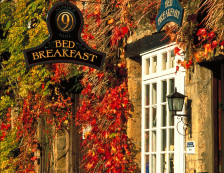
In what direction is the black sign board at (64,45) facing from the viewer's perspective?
toward the camera

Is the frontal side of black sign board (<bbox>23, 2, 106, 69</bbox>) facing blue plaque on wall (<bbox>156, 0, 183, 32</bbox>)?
no

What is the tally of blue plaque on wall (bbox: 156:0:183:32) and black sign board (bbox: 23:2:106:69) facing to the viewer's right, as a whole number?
0

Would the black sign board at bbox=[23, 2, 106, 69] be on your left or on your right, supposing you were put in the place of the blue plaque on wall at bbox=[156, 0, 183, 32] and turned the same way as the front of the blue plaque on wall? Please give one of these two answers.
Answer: on your right

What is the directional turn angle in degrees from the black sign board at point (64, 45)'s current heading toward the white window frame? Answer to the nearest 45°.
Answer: approximately 90° to its left

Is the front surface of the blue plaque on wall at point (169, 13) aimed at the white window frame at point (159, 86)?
no

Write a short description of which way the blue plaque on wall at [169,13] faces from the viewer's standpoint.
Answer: facing the viewer and to the left of the viewer

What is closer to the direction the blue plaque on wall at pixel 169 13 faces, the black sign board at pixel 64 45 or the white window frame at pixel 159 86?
the black sign board
